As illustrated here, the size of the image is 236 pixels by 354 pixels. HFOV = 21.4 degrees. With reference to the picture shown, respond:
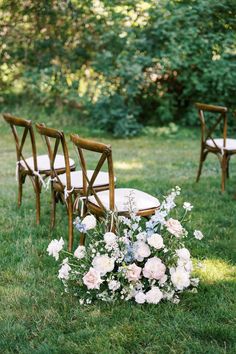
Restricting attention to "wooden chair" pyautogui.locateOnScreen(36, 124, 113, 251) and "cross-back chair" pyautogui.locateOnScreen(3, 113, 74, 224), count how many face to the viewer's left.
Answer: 0

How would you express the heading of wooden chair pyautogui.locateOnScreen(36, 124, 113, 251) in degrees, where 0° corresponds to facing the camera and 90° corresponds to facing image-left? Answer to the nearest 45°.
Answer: approximately 225°

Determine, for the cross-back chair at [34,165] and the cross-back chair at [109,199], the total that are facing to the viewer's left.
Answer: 0

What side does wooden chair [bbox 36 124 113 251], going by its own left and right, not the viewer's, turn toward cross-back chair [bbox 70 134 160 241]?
right

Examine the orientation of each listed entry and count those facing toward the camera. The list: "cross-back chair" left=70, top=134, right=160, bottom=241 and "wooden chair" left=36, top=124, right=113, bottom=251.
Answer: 0

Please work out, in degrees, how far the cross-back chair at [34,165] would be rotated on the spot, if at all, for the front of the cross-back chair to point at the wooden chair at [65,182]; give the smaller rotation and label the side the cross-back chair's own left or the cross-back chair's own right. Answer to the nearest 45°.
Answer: approximately 135° to the cross-back chair's own right

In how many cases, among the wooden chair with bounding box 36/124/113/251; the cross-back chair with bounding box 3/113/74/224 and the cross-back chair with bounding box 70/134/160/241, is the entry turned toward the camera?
0

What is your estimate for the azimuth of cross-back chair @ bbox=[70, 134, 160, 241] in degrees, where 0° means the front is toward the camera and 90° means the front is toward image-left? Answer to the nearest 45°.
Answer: approximately 225°

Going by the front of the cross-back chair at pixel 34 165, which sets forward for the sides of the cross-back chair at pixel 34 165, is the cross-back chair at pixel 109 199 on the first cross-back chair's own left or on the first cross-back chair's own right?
on the first cross-back chair's own right

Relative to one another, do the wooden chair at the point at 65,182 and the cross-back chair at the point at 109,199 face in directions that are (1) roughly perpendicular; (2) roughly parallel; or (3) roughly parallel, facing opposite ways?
roughly parallel

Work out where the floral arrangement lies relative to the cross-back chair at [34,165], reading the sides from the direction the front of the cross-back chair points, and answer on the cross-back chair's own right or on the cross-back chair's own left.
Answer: on the cross-back chair's own right

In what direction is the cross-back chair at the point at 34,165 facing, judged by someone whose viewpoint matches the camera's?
facing away from the viewer and to the right of the viewer
